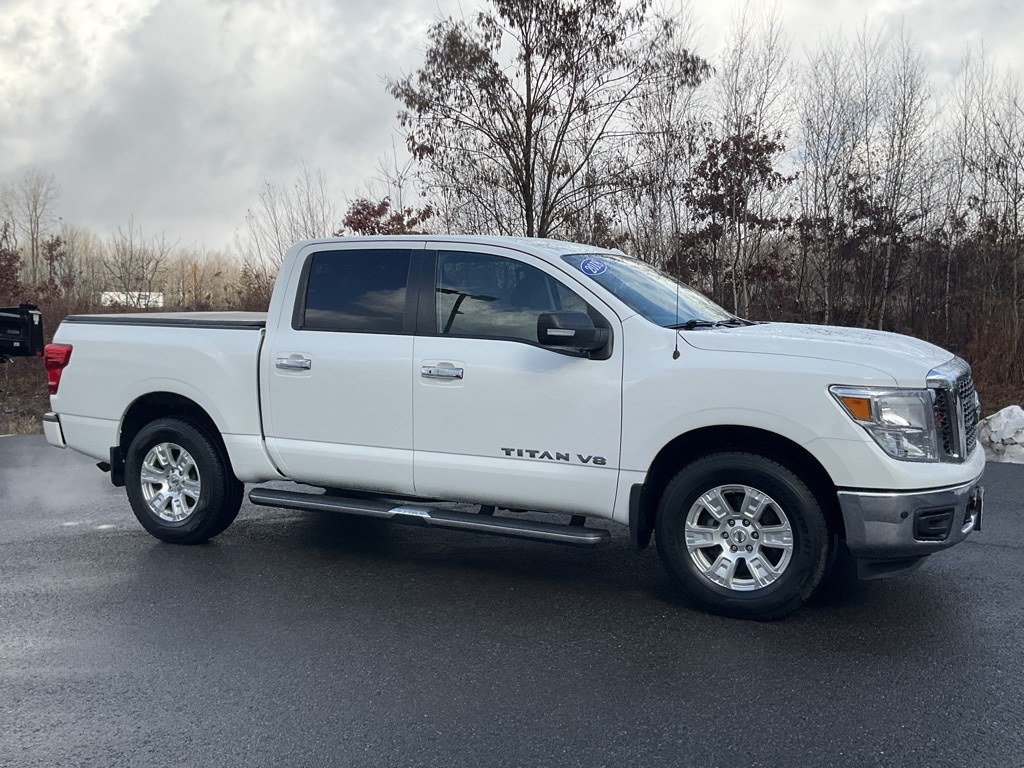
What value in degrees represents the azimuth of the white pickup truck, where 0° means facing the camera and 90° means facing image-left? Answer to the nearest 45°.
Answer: approximately 315°
